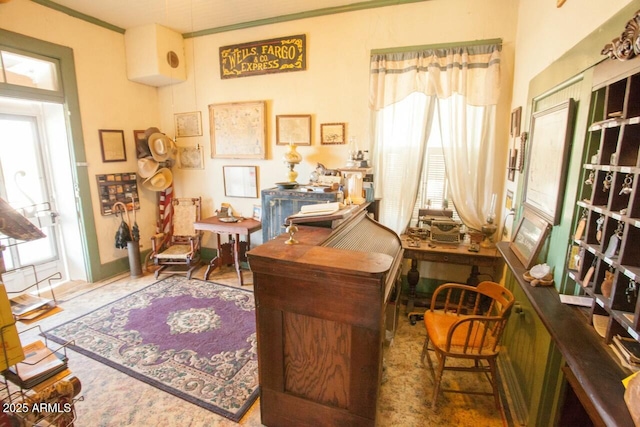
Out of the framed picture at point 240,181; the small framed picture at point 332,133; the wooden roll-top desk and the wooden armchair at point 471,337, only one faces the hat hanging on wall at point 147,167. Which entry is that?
the wooden armchair

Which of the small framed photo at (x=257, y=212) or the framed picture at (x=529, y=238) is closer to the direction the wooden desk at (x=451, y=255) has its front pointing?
the framed picture

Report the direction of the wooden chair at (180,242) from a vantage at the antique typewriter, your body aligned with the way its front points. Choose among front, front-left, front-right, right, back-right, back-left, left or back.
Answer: right

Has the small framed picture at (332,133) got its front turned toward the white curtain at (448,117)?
no

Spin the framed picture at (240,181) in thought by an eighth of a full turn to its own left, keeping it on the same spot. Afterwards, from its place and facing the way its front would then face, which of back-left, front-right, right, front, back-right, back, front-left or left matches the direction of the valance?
front

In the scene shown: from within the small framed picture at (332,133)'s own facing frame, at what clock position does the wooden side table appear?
The wooden side table is roughly at 3 o'clock from the small framed picture.

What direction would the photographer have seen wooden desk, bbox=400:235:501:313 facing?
facing the viewer

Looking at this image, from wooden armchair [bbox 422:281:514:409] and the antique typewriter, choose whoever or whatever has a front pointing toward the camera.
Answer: the antique typewriter

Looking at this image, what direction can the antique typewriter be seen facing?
toward the camera

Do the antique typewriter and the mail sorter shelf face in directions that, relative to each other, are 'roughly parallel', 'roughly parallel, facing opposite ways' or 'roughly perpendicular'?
roughly perpendicular

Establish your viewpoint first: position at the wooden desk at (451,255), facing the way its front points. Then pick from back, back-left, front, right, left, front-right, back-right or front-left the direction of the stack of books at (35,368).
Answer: front-right

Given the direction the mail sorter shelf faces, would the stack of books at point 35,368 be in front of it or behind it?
in front

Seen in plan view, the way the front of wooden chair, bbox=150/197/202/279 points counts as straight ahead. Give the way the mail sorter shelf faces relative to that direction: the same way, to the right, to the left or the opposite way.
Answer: to the right

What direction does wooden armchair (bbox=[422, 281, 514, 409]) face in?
to the viewer's left

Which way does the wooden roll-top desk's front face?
to the viewer's right

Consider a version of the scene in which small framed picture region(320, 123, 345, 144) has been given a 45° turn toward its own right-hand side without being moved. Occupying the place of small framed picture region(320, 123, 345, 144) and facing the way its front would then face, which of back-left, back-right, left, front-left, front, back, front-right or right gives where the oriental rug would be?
front

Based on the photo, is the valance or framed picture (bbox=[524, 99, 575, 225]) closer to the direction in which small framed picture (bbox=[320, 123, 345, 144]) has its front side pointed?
the framed picture
